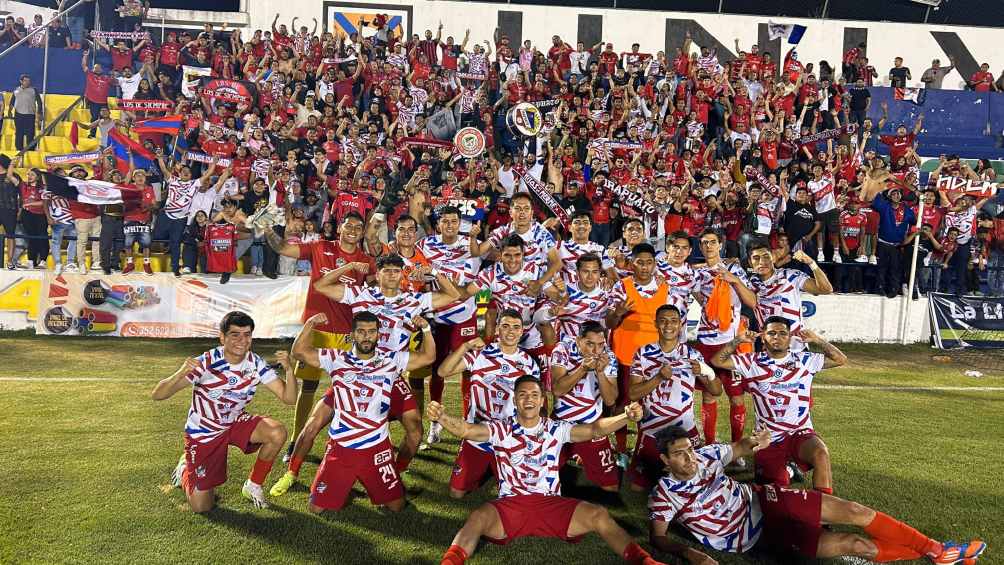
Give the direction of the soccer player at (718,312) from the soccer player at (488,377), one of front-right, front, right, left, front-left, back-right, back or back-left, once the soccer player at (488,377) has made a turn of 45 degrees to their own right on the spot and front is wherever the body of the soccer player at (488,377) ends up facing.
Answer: back

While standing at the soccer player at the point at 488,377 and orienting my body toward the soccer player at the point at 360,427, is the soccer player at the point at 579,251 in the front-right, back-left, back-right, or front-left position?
back-right

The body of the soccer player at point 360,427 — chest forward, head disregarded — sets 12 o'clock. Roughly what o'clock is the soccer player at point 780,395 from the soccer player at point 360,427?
the soccer player at point 780,395 is roughly at 9 o'clock from the soccer player at point 360,427.
